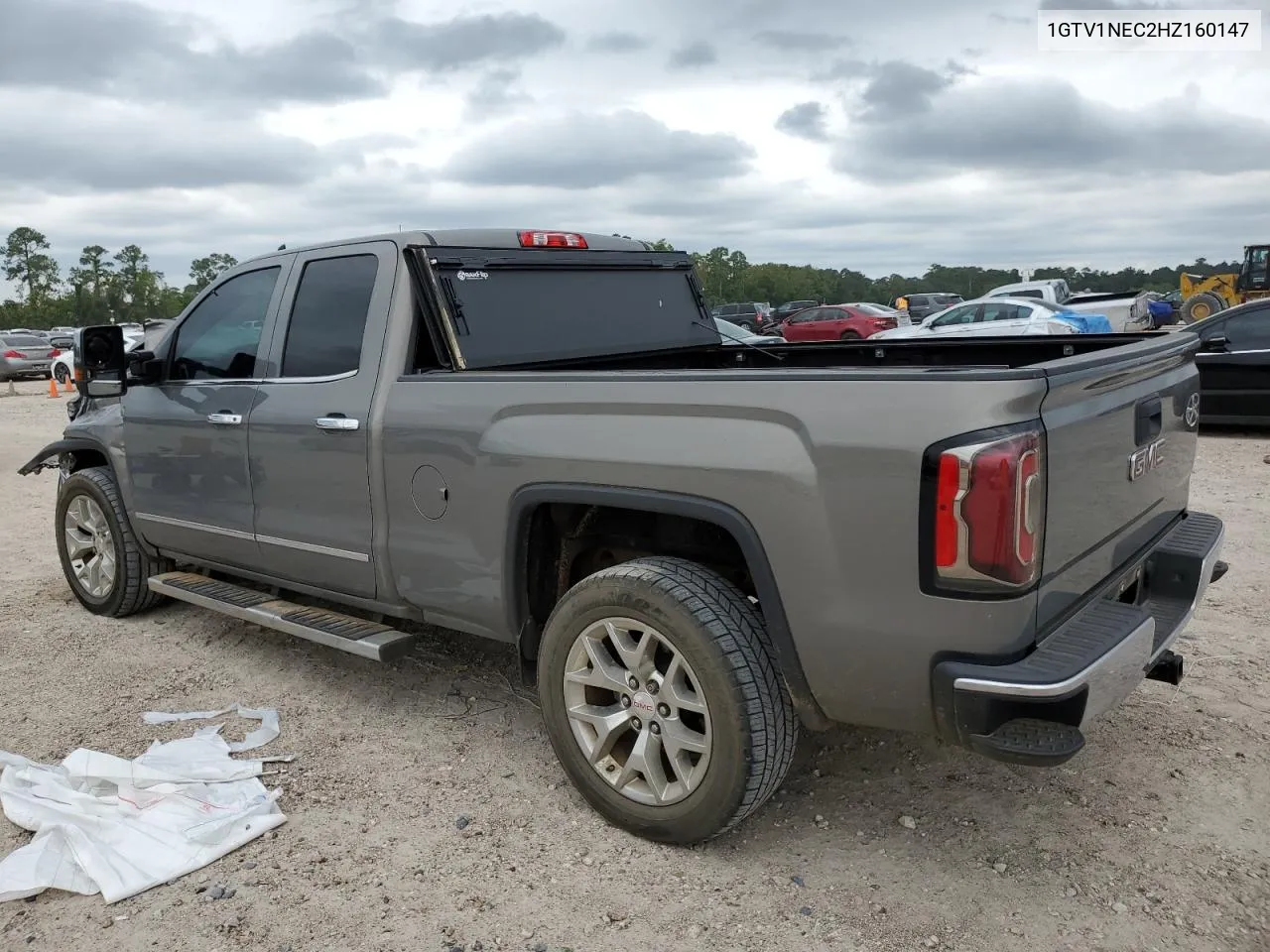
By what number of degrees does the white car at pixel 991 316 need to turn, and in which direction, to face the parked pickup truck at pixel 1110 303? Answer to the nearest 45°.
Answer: approximately 135° to its right

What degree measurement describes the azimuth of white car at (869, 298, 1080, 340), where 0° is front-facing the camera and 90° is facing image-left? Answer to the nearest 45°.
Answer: approximately 90°

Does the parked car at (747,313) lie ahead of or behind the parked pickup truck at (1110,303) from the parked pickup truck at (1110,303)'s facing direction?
ahead

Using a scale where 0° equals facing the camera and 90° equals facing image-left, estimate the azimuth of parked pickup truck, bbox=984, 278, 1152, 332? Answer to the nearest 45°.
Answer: approximately 135°

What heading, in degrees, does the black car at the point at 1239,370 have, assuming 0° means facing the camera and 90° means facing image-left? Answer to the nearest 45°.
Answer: approximately 90°

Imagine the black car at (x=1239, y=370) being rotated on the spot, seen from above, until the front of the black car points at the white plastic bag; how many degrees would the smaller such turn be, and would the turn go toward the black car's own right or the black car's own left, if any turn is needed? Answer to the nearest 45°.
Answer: approximately 90° to the black car's own left

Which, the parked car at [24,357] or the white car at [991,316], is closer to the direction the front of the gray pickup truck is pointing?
the parked car

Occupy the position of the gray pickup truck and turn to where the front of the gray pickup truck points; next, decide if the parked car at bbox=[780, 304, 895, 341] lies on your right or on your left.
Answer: on your right

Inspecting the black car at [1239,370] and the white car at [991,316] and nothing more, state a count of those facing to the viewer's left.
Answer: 2

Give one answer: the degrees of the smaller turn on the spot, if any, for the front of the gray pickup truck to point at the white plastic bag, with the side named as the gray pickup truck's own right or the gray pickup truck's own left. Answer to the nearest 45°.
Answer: approximately 45° to the gray pickup truck's own left

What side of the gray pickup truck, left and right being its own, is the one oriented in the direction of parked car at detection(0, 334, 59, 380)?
front

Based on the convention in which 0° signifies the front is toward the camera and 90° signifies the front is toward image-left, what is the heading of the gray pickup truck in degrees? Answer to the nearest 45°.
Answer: approximately 135°

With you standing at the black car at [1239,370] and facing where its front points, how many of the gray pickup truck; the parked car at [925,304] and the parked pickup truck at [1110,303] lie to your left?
1

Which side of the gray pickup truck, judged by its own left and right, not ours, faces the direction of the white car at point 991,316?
right

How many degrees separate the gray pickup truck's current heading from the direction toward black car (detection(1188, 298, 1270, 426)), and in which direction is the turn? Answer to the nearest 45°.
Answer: approximately 90° to its right

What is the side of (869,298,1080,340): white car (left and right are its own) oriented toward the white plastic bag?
left
